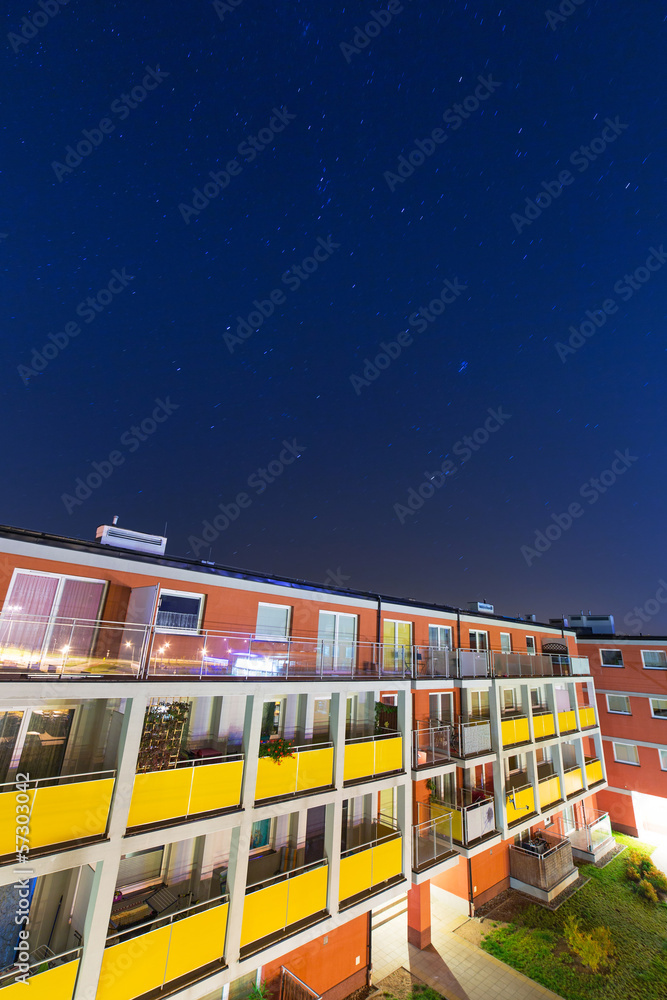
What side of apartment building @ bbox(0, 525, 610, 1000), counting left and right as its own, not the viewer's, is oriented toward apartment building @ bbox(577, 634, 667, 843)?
left

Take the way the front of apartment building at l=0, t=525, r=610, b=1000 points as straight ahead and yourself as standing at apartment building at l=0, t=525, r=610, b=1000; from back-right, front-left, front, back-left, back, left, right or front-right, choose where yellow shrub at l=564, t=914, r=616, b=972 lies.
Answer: left

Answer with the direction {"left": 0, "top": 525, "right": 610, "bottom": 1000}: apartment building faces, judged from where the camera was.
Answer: facing the viewer and to the right of the viewer
